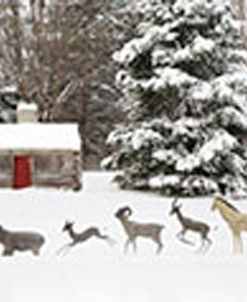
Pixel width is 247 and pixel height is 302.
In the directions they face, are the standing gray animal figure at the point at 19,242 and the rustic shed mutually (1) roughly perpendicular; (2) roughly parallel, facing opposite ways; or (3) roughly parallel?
roughly perpendicular

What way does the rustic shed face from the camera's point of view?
toward the camera

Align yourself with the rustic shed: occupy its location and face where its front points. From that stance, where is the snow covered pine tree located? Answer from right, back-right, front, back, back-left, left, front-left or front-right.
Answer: left

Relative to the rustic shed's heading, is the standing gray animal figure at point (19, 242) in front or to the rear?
in front

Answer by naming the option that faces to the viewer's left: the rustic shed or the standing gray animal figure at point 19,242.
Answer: the standing gray animal figure

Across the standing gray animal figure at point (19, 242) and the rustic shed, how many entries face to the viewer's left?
1

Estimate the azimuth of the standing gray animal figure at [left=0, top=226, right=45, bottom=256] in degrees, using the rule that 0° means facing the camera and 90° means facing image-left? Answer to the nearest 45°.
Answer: approximately 90°
